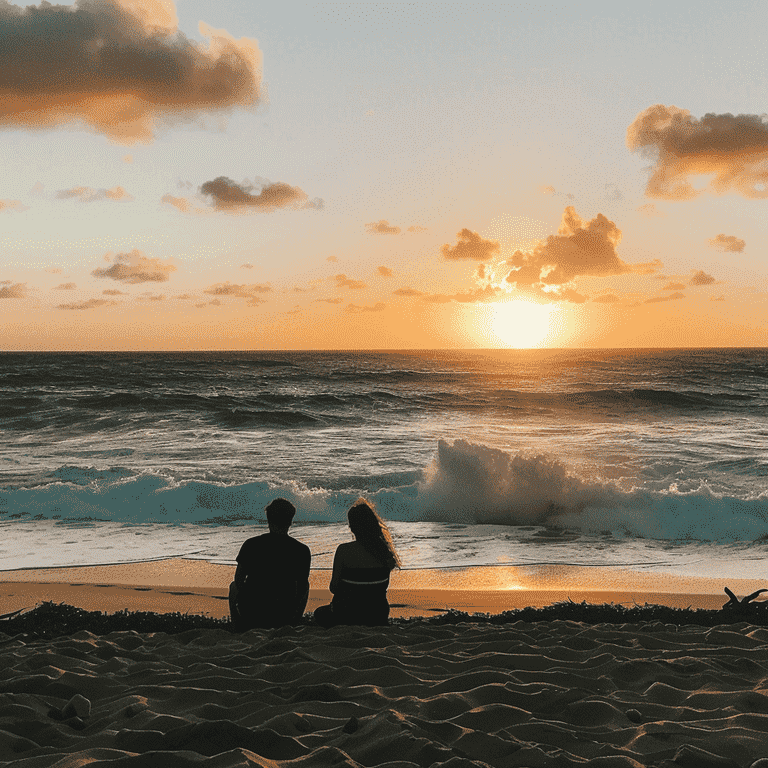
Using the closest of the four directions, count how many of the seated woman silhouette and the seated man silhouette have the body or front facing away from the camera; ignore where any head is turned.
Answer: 2

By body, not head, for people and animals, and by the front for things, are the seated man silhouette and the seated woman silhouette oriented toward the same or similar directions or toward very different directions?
same or similar directions

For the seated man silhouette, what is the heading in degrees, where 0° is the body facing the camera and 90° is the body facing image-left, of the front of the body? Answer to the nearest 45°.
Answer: approximately 180°

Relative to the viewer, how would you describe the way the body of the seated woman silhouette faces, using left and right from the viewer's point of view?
facing away from the viewer
